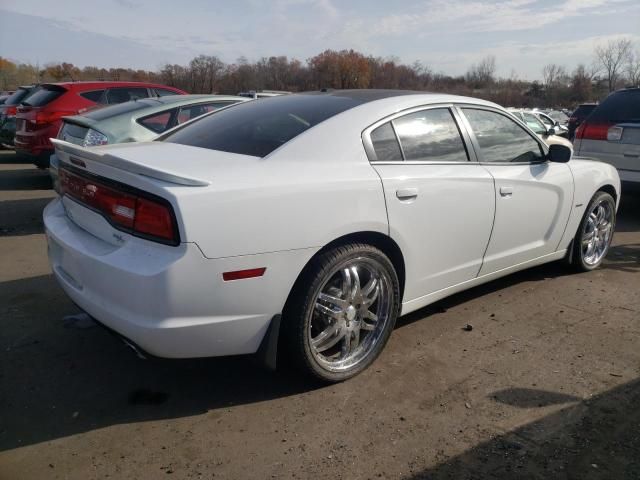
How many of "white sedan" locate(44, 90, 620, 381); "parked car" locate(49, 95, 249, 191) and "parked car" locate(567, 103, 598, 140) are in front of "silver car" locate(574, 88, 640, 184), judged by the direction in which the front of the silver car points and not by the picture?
1

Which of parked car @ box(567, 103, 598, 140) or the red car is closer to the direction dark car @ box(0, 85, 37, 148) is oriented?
the parked car

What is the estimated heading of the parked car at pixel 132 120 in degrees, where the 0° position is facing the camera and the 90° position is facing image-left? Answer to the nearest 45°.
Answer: approximately 225°

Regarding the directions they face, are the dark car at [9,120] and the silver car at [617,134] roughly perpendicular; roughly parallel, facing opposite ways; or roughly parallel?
roughly parallel

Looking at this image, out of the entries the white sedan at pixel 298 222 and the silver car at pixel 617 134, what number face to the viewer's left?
0

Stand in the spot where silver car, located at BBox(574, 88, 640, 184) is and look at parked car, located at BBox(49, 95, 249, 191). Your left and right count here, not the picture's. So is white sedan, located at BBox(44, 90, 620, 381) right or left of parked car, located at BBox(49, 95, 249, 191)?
left

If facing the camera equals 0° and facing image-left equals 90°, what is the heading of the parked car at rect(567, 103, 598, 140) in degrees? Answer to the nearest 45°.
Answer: approximately 225°

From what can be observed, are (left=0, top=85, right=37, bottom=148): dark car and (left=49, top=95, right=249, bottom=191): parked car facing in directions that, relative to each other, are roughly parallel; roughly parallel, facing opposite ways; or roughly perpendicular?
roughly parallel

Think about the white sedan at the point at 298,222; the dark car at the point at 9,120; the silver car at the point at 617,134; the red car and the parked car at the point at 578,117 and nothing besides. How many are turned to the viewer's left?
0

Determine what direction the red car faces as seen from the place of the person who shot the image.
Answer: facing away from the viewer and to the right of the viewer

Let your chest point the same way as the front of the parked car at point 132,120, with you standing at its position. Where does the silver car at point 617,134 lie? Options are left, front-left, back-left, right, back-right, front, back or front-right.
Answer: front-right

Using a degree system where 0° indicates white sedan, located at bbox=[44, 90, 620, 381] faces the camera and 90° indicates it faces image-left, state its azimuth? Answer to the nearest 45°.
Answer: approximately 225°

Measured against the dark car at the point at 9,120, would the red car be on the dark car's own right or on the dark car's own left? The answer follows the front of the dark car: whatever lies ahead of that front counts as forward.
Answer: on the dark car's own right

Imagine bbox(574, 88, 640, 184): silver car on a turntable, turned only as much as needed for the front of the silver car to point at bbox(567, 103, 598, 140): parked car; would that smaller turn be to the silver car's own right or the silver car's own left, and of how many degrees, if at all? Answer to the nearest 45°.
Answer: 0° — it already faces it

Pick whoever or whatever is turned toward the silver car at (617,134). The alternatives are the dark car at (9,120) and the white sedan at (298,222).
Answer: the white sedan
